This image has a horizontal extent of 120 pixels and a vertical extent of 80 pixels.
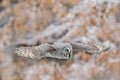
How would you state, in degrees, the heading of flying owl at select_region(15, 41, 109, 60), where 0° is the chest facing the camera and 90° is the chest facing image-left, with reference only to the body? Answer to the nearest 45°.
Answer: approximately 315°
